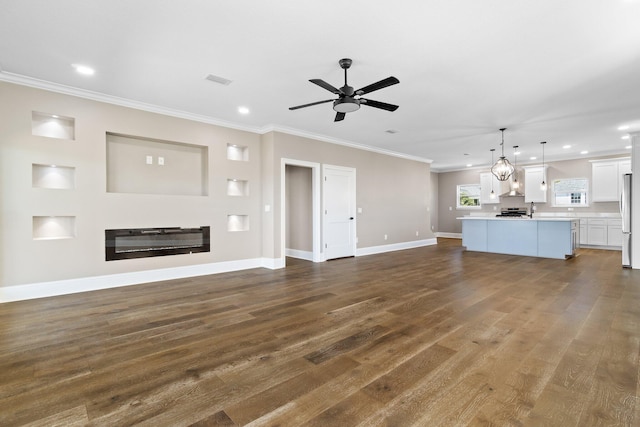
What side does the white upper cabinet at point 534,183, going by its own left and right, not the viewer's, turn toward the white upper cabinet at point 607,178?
left

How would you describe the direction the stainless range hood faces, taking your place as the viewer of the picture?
facing the viewer

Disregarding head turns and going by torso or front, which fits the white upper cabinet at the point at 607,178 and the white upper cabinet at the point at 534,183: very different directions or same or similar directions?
same or similar directions

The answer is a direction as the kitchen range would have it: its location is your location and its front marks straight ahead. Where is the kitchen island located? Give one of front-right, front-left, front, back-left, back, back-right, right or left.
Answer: front

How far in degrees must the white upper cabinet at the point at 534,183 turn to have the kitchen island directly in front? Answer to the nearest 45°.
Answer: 0° — it already faces it

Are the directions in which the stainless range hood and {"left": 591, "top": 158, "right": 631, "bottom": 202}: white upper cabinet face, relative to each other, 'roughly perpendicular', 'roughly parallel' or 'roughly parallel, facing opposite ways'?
roughly parallel

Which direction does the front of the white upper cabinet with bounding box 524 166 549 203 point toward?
toward the camera

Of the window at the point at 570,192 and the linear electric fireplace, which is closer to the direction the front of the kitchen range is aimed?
the linear electric fireplace

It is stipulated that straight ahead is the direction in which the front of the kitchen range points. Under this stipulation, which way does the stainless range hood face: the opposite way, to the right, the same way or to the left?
the same way

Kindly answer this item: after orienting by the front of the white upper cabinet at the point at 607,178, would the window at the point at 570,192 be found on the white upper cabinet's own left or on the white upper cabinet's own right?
on the white upper cabinet's own right

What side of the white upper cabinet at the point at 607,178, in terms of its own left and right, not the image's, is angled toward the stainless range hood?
right

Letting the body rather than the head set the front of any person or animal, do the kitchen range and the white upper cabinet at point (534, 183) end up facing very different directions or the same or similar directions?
same or similar directions

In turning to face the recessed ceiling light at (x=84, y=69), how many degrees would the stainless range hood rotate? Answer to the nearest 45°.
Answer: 0° — it already faces it
